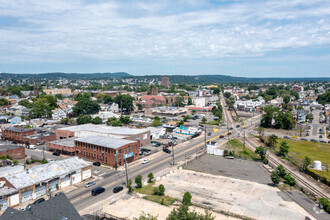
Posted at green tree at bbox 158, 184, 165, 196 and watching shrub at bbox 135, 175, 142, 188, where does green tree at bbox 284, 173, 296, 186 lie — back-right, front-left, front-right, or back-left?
back-right

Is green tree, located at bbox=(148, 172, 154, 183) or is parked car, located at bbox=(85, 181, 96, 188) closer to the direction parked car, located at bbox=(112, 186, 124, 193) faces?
the green tree

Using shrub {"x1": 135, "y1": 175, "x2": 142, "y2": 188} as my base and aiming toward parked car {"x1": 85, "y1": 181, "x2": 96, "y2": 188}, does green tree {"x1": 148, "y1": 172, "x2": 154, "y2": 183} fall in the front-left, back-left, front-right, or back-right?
back-right

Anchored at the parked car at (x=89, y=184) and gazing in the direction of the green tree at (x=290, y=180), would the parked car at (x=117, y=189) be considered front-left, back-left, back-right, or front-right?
front-right

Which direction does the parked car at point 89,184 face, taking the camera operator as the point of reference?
facing the viewer and to the left of the viewer

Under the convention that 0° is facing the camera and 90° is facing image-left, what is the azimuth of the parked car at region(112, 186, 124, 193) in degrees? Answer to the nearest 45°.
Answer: approximately 225°

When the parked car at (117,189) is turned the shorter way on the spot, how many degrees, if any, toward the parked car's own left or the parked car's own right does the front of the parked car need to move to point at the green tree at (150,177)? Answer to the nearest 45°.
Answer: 0° — it already faces it

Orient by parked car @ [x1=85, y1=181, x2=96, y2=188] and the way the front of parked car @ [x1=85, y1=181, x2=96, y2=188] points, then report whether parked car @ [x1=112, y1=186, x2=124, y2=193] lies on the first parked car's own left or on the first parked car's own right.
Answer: on the first parked car's own left
